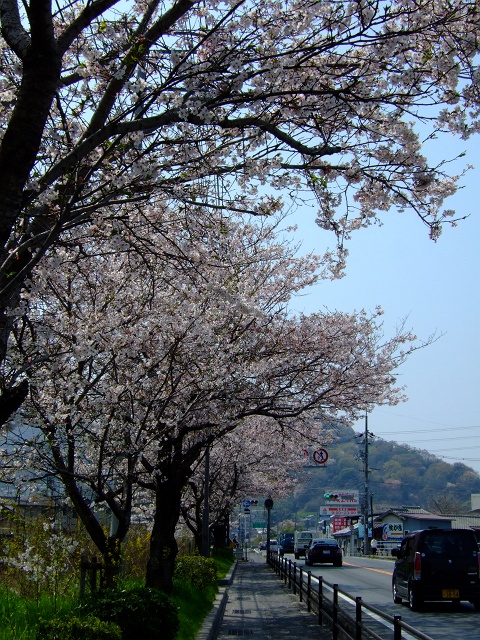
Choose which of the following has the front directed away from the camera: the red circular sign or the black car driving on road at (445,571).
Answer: the black car driving on road

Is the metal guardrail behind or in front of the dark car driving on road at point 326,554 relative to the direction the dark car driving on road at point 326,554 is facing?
behind

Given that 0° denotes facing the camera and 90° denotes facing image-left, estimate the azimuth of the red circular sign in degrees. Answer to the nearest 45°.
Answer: approximately 0°

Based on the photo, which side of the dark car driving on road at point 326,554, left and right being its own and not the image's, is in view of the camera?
back

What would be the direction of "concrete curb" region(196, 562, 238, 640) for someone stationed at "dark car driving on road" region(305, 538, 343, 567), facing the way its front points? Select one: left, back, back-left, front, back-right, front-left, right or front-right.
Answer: back

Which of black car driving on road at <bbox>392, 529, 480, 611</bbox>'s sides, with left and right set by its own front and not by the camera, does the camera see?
back

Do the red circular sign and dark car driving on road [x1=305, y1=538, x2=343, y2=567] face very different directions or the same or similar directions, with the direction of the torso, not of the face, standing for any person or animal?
very different directions

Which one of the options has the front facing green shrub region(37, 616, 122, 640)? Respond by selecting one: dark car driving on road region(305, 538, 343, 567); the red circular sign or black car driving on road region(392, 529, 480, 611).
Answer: the red circular sign

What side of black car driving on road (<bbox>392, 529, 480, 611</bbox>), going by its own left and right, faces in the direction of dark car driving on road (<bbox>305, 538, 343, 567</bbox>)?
front

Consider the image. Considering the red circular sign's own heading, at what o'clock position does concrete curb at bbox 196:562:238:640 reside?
The concrete curb is roughly at 12 o'clock from the red circular sign.
